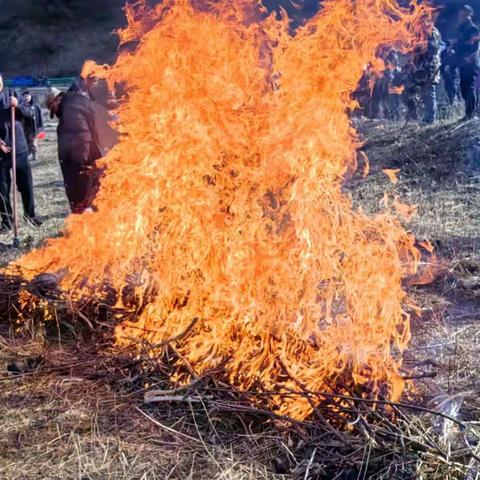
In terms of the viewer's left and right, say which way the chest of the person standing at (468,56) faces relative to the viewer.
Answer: facing the viewer and to the left of the viewer

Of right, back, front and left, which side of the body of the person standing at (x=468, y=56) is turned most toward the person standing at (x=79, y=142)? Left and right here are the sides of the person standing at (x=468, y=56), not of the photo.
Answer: front

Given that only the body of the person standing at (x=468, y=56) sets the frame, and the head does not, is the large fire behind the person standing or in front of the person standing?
in front

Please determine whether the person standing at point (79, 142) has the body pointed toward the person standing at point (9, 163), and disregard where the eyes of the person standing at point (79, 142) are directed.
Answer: no

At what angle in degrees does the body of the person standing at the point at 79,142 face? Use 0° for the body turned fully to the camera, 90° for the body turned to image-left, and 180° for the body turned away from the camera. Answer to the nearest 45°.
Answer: approximately 225°

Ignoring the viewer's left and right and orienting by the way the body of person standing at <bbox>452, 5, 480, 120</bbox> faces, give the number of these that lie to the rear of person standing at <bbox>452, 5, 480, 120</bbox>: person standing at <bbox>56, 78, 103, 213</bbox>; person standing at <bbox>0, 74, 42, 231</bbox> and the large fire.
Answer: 0

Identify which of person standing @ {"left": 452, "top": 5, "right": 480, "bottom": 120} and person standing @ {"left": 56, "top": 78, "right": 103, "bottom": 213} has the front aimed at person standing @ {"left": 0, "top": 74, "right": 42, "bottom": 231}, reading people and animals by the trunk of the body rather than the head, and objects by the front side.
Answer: person standing @ {"left": 452, "top": 5, "right": 480, "bottom": 120}

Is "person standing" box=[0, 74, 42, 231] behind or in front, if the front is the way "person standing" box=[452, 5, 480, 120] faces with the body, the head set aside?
in front
